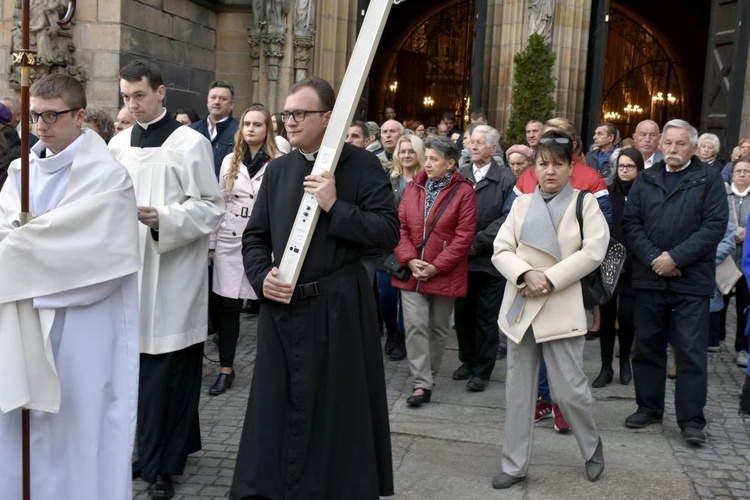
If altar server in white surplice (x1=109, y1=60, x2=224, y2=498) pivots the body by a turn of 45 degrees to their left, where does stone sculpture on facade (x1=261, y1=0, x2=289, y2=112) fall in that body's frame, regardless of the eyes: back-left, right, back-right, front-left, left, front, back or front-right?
back

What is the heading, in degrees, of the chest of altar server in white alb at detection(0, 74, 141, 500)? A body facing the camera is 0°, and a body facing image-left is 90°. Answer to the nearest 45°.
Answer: approximately 45°

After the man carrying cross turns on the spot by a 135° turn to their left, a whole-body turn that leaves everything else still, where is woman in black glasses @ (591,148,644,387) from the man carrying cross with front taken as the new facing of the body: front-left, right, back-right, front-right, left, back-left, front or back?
front-left

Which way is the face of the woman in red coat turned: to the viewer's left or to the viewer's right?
to the viewer's left

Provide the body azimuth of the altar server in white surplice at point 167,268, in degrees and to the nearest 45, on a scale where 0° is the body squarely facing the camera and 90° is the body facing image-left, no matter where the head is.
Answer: approximately 45°

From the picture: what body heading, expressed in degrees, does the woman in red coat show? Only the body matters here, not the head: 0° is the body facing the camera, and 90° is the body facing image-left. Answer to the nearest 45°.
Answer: approximately 45°

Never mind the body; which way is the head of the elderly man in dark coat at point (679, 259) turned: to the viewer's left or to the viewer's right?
to the viewer's left

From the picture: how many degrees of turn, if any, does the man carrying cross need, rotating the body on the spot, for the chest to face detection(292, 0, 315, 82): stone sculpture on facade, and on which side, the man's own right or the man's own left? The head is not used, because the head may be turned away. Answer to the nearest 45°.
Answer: approximately 135° to the man's own right

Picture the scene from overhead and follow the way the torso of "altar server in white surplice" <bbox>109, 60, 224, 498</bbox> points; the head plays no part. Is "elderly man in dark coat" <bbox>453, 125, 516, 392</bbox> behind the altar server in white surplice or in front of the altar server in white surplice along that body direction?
behind
